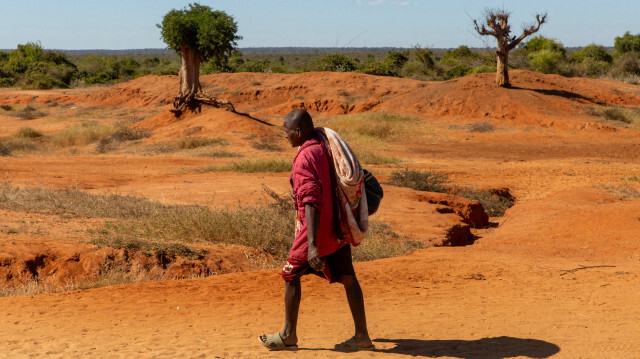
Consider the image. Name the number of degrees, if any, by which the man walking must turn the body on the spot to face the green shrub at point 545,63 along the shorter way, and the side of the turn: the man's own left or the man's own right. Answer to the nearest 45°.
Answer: approximately 90° to the man's own right

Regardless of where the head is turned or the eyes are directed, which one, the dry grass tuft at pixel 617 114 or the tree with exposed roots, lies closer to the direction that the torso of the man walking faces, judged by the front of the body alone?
the tree with exposed roots

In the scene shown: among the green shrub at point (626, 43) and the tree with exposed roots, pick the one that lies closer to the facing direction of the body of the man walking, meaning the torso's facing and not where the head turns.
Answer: the tree with exposed roots

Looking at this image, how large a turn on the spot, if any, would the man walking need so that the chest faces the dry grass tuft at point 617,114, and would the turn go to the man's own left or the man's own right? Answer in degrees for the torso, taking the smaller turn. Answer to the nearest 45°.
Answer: approximately 135° to the man's own right

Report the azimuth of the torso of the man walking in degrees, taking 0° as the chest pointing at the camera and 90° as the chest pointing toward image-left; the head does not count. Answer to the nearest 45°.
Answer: approximately 90°

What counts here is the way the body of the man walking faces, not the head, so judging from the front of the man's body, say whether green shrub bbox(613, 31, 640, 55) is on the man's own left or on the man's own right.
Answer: on the man's own right

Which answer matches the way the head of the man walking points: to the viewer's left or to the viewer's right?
to the viewer's left

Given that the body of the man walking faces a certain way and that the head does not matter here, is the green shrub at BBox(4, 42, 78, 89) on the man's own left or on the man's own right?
on the man's own right

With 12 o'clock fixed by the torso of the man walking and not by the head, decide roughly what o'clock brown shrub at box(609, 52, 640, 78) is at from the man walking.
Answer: The brown shrub is roughly at 4 o'clock from the man walking.

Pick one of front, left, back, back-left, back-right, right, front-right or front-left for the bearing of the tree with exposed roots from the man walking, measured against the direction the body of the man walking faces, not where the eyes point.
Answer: right

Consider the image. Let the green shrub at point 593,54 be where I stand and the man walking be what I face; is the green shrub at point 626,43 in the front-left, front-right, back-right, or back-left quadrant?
back-left
